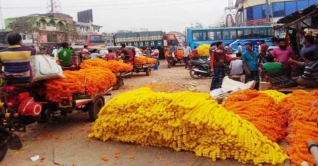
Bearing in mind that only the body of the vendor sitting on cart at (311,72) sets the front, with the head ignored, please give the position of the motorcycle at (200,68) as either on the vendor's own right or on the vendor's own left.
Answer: on the vendor's own right

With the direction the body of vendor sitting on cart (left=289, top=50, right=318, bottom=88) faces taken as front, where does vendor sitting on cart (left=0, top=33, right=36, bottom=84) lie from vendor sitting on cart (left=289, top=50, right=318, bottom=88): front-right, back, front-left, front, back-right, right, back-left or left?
front-left

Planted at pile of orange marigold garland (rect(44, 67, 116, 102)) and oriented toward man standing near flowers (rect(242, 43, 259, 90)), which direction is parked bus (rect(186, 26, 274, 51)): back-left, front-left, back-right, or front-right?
front-left

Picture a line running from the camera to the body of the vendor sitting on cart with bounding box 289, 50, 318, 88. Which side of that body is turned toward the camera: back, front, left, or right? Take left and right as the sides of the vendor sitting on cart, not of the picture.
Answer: left

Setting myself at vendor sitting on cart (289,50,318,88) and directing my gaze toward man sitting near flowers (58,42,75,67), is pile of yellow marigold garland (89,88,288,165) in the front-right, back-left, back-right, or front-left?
front-left

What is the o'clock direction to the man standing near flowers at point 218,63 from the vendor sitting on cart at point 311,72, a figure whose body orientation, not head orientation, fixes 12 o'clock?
The man standing near flowers is roughly at 1 o'clock from the vendor sitting on cart.

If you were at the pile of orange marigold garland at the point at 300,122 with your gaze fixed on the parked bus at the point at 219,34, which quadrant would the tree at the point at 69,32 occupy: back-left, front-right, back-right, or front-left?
front-left

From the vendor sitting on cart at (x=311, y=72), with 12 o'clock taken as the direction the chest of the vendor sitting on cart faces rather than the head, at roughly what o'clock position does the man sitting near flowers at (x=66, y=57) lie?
The man sitting near flowers is roughly at 12 o'clock from the vendor sitting on cart.

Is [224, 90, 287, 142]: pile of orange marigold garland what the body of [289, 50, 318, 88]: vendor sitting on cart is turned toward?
no

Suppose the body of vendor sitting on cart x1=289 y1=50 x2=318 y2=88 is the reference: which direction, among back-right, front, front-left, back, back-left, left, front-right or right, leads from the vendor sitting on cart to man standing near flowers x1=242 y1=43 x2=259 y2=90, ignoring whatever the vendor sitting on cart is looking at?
front-right

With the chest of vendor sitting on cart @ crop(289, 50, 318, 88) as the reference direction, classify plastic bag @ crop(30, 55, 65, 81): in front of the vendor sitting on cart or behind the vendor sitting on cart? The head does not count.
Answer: in front

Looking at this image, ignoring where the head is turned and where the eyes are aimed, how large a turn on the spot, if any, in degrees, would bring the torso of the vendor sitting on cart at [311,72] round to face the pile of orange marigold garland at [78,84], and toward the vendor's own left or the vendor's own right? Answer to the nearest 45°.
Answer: approximately 45° to the vendor's own left

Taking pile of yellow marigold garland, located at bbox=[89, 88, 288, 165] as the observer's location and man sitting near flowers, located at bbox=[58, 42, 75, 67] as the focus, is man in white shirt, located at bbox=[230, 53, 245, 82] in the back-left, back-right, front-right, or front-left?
front-right

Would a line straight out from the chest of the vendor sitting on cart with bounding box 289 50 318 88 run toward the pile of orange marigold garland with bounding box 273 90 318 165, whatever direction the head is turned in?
no
